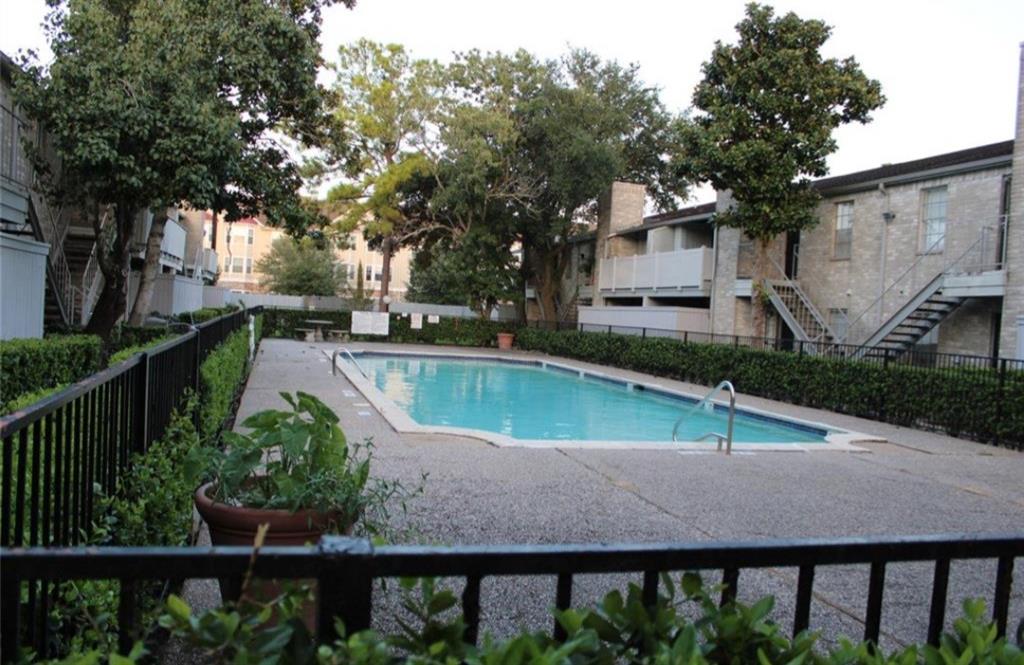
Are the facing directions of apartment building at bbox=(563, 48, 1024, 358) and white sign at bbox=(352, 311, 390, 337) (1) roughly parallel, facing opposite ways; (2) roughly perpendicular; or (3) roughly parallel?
roughly perpendicular

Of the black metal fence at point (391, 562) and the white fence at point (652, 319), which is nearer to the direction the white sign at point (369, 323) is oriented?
the black metal fence

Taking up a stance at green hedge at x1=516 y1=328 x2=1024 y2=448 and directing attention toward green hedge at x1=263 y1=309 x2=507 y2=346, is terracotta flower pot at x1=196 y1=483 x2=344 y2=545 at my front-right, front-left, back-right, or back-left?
back-left

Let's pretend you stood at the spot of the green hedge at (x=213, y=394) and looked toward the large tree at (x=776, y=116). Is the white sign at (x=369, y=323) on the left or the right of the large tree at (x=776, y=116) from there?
left

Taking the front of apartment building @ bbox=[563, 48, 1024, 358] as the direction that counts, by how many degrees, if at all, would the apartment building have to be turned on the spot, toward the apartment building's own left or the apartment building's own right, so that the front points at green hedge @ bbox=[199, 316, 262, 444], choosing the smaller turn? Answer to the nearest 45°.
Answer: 0° — it already faces it

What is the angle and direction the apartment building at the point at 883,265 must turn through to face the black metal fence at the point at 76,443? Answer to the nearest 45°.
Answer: approximately 45° to its left

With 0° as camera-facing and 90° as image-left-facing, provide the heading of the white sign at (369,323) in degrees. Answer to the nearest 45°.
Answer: approximately 0°

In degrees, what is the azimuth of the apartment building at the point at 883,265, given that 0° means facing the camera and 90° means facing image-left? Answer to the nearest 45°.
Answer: approximately 45°
